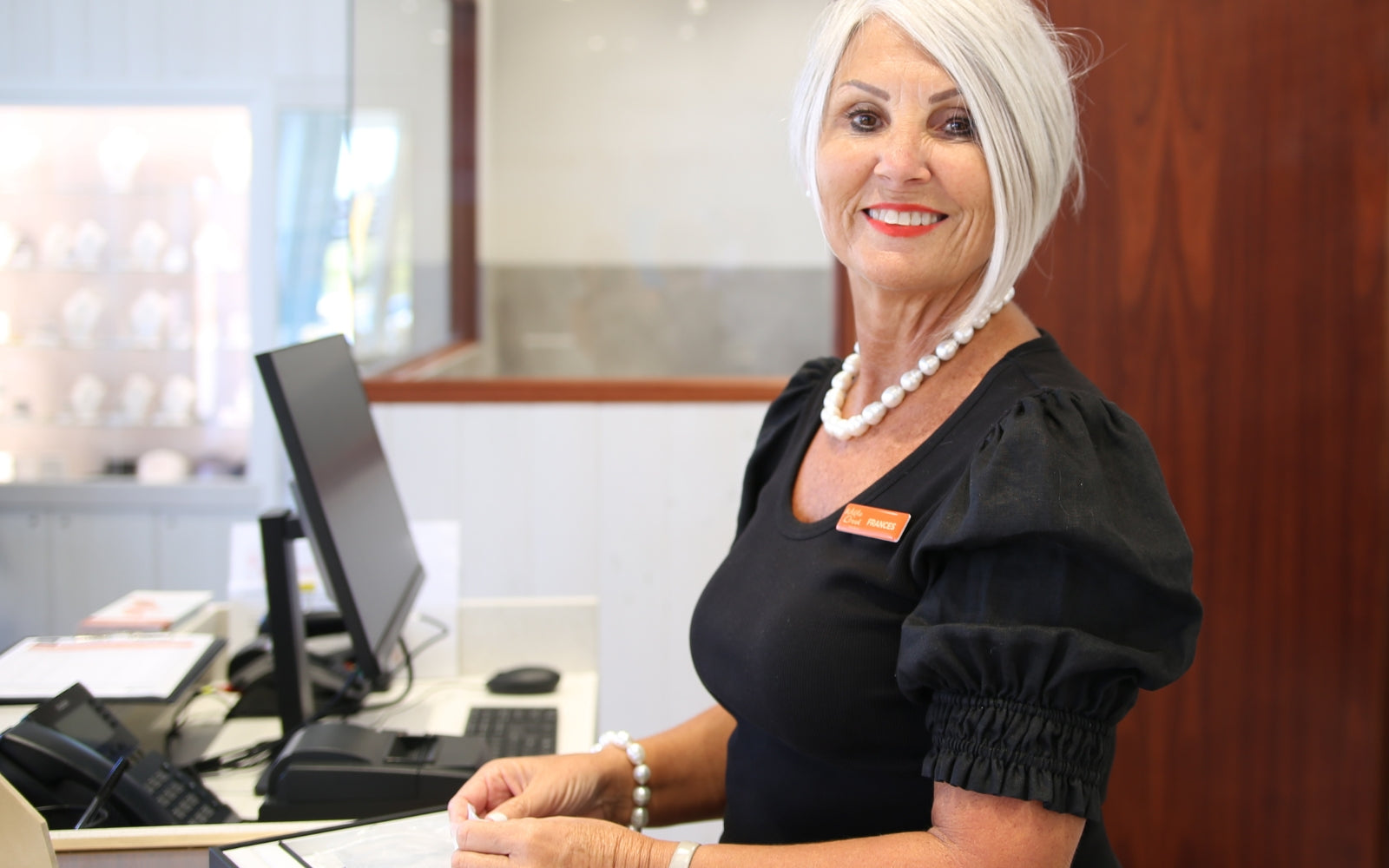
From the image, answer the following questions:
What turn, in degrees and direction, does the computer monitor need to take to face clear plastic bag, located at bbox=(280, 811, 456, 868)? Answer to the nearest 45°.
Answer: approximately 90° to its right

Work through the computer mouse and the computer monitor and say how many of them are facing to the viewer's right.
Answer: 1

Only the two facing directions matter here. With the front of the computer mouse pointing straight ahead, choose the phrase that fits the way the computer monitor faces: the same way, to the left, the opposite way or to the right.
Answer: the opposite way

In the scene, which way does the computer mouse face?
to the viewer's left

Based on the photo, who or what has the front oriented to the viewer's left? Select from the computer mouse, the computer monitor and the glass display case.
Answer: the computer mouse

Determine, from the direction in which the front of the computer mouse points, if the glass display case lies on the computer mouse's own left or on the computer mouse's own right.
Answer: on the computer mouse's own right

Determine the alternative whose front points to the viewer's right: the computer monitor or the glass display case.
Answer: the computer monitor

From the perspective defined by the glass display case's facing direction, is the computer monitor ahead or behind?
ahead

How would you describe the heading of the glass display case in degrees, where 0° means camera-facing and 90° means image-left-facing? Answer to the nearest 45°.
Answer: approximately 0°

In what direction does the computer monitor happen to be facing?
to the viewer's right

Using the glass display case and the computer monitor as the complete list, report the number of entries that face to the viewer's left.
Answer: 0

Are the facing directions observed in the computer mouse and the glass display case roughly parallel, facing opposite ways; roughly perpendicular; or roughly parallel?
roughly perpendicular

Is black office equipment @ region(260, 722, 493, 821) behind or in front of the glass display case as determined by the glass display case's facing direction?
in front

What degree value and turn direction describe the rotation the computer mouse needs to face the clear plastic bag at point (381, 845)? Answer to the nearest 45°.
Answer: approximately 90° to its left
